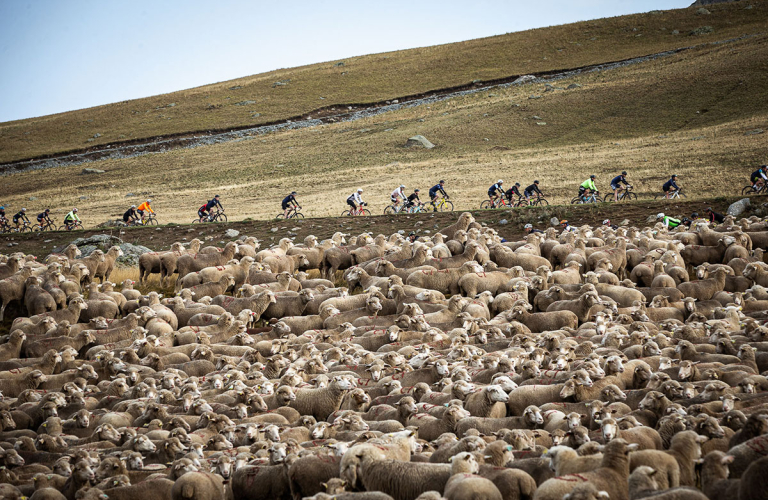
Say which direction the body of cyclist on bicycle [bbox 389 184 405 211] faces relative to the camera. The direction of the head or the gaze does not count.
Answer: to the viewer's right

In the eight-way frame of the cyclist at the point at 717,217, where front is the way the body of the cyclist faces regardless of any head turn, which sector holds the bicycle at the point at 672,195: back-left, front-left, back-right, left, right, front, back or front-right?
right

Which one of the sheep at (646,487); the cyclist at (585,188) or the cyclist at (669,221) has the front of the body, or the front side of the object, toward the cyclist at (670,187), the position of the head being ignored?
the cyclist at (585,188)

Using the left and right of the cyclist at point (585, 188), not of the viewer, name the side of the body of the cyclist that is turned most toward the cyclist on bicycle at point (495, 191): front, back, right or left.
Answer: back

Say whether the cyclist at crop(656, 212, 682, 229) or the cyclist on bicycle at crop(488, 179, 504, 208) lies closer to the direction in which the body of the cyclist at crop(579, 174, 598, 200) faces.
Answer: the cyclist

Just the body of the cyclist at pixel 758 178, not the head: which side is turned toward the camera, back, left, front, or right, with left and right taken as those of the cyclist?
right
